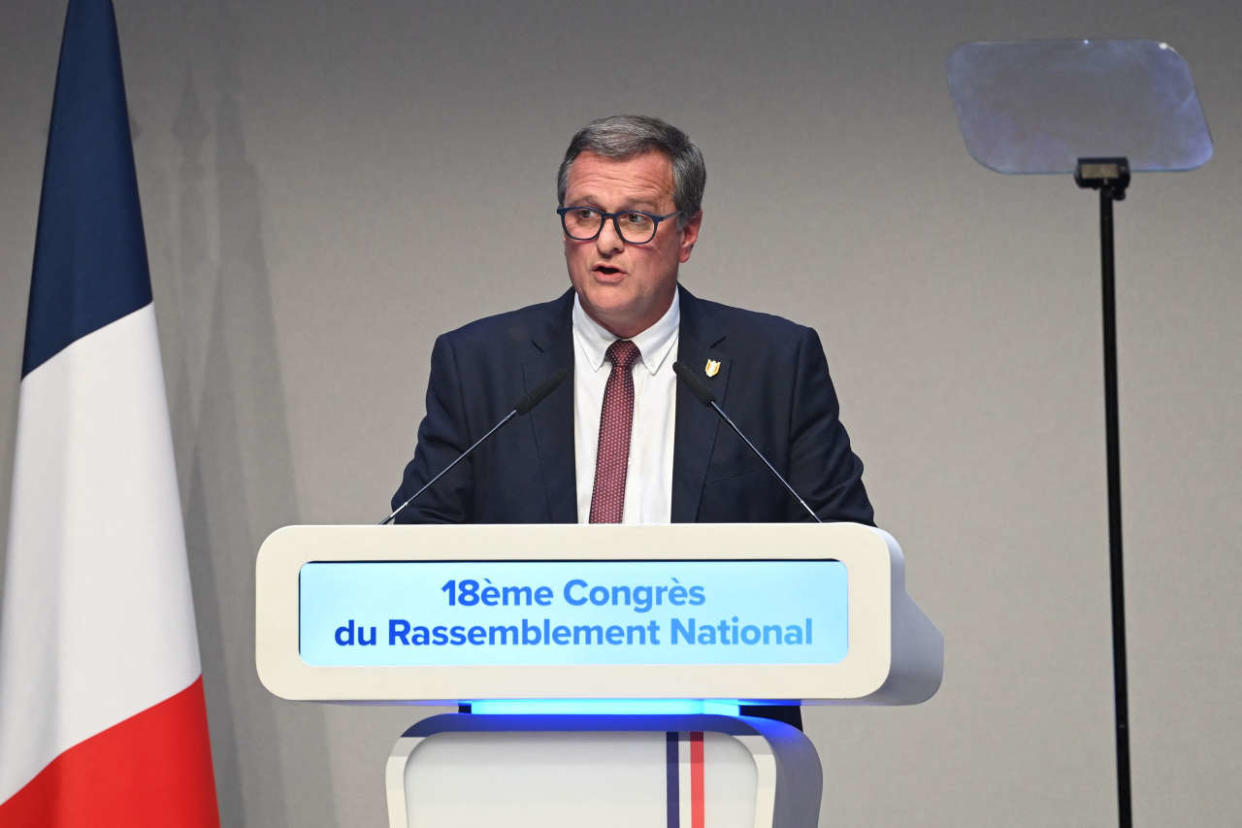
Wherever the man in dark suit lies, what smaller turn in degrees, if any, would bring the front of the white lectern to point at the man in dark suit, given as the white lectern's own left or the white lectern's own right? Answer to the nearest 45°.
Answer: approximately 180°

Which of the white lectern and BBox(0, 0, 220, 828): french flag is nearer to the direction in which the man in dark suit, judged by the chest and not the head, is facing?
the white lectern

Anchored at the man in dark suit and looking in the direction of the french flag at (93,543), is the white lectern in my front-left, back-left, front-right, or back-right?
back-left

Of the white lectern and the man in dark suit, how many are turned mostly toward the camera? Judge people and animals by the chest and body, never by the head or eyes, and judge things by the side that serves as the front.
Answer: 2

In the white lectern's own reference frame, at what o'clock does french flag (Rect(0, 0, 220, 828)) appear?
The french flag is roughly at 5 o'clock from the white lectern.

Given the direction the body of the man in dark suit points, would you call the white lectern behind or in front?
in front

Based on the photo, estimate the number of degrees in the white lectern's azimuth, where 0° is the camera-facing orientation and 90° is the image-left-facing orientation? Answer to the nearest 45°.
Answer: approximately 0°
